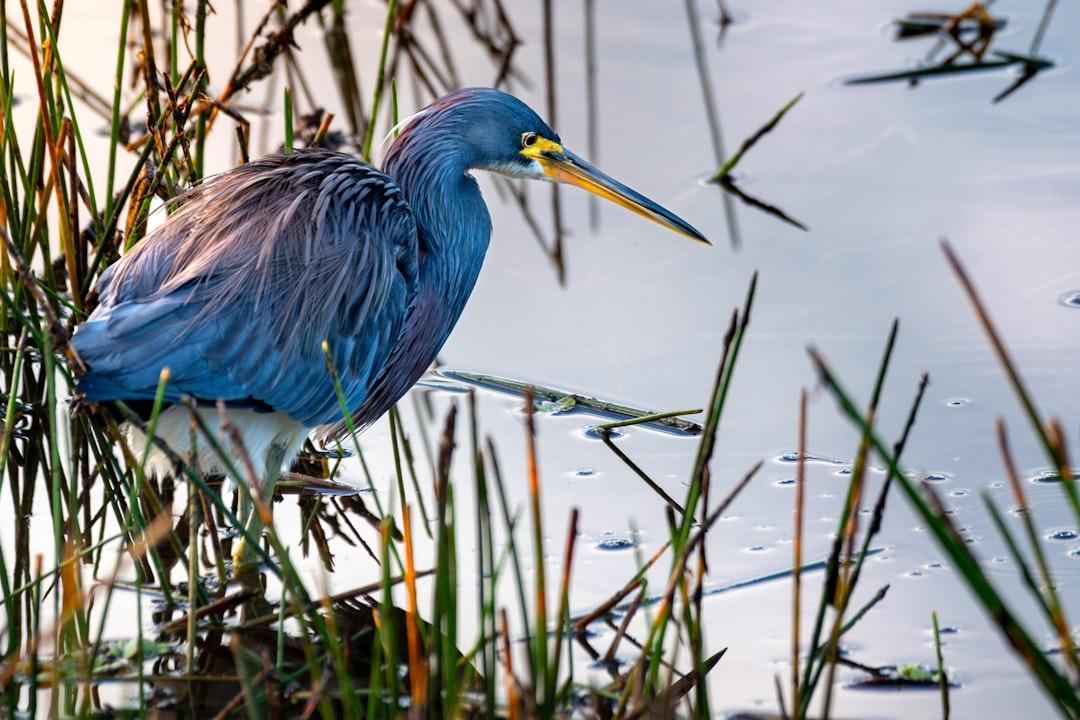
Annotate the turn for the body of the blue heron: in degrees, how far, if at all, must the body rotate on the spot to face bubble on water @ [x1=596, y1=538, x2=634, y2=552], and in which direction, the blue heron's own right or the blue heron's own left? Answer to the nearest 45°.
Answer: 0° — it already faces it

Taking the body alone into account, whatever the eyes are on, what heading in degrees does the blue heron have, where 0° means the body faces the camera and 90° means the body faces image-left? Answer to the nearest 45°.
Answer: approximately 270°

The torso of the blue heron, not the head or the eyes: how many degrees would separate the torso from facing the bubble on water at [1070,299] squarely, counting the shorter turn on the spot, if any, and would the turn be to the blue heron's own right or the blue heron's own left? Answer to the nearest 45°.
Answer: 0° — it already faces it

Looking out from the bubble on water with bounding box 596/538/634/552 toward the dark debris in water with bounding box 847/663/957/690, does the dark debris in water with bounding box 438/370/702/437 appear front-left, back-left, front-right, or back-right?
back-left

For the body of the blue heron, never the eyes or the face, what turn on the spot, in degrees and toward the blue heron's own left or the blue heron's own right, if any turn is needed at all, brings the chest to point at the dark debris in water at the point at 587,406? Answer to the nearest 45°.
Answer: approximately 45° to the blue heron's own left
